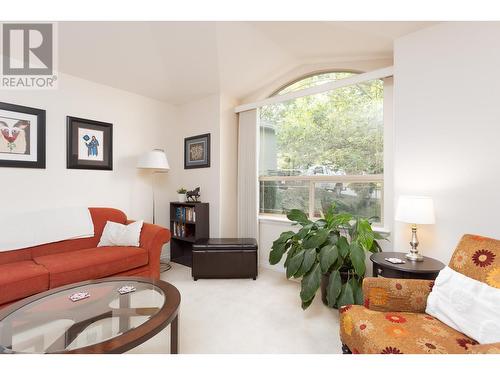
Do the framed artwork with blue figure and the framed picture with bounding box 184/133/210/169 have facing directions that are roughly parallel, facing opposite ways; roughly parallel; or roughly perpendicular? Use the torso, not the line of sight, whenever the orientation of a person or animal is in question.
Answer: roughly perpendicular

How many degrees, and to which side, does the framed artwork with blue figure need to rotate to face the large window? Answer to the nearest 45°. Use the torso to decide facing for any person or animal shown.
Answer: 0° — it already faces it

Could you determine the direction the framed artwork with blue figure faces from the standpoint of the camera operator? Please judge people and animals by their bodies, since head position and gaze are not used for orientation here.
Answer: facing the viewer and to the right of the viewer

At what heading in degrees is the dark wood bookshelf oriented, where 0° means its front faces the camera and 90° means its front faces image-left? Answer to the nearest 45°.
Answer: approximately 45°

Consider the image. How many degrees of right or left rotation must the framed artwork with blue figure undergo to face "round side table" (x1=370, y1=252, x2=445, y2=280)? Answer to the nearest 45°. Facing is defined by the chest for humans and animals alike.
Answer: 0° — it already faces it

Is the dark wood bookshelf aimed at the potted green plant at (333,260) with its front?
no

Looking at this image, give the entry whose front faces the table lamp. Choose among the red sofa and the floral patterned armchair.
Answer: the red sofa

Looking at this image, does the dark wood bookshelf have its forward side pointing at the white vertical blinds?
no

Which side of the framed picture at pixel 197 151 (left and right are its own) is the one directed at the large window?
left

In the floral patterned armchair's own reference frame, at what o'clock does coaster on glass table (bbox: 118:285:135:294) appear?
The coaster on glass table is roughly at 1 o'clock from the floral patterned armchair.

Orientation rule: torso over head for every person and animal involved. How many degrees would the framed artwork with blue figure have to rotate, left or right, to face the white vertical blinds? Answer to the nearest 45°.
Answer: approximately 45° to its left

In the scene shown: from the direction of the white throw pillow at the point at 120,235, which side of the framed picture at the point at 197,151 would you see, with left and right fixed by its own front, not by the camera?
front

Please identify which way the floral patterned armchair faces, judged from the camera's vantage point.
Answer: facing the viewer and to the left of the viewer

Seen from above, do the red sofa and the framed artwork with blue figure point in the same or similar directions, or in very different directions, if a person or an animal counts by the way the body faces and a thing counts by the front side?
same or similar directions

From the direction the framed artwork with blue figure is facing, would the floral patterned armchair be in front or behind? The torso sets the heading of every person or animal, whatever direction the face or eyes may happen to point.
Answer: in front

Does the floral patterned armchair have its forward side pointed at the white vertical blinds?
no

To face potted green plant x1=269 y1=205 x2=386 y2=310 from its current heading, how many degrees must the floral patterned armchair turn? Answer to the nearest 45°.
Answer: approximately 90° to its right
